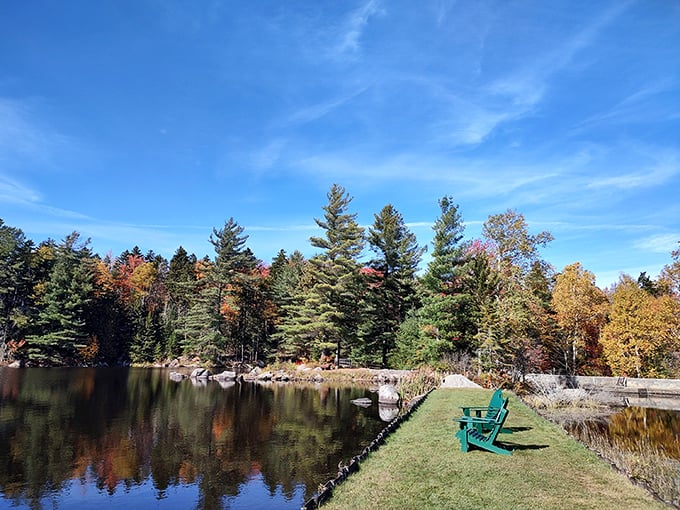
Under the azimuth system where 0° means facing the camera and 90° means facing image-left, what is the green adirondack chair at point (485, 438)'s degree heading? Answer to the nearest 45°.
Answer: approximately 90°

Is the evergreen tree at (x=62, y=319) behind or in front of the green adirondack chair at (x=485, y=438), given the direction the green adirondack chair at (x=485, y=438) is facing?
in front

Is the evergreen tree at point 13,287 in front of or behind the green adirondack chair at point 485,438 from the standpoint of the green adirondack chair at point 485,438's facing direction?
in front

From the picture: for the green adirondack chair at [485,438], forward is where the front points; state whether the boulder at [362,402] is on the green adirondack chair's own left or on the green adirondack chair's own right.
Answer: on the green adirondack chair's own right

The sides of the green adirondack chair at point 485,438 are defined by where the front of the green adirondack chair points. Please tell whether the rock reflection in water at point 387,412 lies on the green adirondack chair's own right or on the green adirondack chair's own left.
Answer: on the green adirondack chair's own right

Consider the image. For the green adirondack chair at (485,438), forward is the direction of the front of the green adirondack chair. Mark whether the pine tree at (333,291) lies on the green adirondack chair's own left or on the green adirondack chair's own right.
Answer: on the green adirondack chair's own right

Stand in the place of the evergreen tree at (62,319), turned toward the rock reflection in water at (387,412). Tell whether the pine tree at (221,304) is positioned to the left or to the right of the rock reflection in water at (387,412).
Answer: left

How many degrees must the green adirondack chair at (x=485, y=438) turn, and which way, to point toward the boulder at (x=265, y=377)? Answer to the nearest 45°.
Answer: approximately 45° to its right

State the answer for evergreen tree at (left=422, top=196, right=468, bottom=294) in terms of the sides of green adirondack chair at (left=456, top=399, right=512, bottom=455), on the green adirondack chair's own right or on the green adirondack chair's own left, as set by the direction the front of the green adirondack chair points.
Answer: on the green adirondack chair's own right
